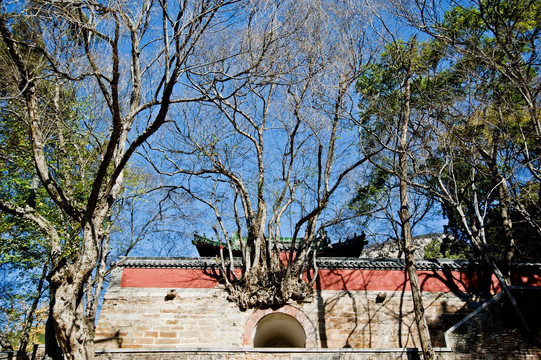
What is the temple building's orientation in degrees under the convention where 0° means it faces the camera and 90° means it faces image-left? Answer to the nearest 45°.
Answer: approximately 0°

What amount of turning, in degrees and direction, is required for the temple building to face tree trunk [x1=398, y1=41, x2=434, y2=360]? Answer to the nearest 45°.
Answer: approximately 45° to its left
